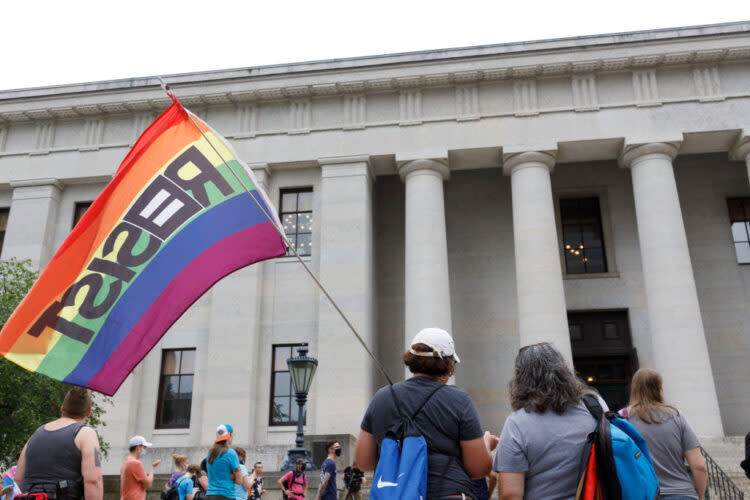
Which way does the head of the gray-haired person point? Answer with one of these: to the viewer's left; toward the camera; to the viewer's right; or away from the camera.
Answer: away from the camera

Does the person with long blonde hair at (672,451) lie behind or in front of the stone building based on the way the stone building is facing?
in front

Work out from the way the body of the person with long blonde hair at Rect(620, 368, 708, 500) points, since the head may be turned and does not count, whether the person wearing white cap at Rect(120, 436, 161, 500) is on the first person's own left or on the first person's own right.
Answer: on the first person's own left

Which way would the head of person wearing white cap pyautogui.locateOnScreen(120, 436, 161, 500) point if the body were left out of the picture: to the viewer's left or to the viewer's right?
to the viewer's right

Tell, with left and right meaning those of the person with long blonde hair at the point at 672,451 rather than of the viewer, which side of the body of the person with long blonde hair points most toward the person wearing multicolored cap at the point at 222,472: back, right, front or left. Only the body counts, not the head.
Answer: left

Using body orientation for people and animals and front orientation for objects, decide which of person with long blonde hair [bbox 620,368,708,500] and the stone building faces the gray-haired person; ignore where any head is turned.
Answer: the stone building

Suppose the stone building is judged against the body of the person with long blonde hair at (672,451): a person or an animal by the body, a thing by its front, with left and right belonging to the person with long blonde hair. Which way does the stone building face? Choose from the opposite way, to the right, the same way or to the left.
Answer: the opposite way

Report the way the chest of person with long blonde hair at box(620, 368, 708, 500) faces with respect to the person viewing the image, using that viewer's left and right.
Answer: facing away from the viewer

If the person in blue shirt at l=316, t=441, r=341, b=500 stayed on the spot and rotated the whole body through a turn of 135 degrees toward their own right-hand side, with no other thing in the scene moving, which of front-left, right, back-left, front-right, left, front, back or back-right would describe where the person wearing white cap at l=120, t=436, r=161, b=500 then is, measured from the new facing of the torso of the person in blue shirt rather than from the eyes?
front

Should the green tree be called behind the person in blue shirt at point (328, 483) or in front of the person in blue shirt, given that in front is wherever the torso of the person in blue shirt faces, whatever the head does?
behind

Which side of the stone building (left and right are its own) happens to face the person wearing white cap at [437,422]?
front

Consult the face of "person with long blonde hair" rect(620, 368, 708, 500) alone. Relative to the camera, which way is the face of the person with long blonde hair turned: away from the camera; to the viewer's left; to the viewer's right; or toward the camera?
away from the camera
